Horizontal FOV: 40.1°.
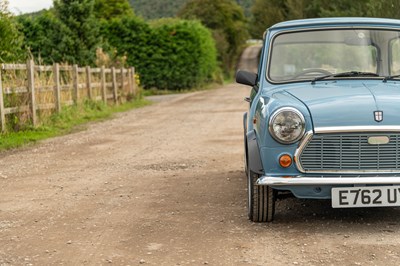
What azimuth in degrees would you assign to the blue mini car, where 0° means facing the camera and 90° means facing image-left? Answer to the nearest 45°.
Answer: approximately 0°

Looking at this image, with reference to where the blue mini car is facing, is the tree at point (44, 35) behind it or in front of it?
behind

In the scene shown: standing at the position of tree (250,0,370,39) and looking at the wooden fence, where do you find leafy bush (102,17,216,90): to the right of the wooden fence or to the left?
right

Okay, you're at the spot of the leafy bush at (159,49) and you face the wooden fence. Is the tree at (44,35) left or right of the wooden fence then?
right

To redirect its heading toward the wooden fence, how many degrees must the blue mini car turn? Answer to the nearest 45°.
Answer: approximately 135° to its right

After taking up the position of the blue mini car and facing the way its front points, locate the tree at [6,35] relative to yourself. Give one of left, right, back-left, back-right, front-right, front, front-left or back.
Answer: back-right

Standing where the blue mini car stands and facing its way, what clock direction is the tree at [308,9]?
The tree is roughly at 6 o'clock from the blue mini car.
